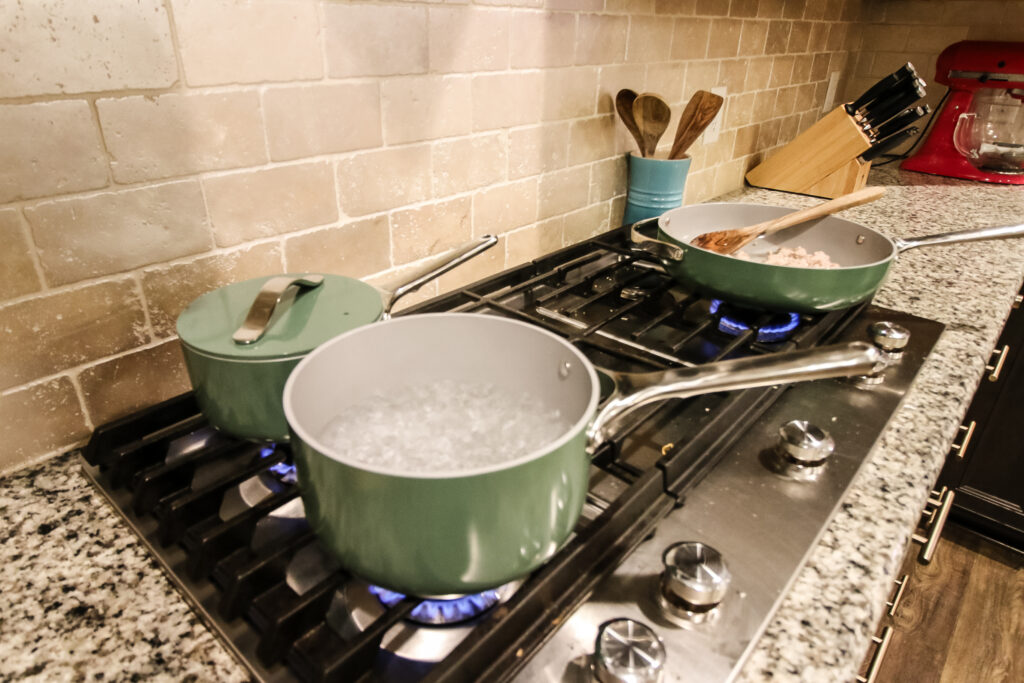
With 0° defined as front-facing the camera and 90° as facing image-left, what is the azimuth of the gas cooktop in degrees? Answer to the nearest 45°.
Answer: approximately 315°

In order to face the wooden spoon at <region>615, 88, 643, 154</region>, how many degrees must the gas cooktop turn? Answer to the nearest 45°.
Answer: approximately 135° to its left

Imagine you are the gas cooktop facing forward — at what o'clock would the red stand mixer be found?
The red stand mixer is roughly at 9 o'clock from the gas cooktop.

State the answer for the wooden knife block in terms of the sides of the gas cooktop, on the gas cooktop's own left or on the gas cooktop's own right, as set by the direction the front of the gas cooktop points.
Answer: on the gas cooktop's own left
